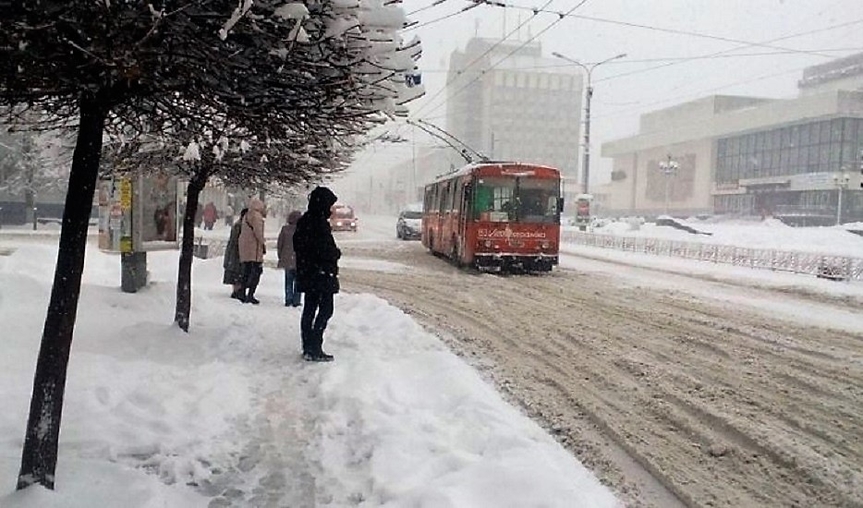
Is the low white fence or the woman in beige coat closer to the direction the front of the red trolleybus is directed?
the woman in beige coat

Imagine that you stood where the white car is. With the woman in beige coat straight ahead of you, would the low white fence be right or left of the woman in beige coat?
left

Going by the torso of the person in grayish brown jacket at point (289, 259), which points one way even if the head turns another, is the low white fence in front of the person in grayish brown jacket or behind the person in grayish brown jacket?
in front

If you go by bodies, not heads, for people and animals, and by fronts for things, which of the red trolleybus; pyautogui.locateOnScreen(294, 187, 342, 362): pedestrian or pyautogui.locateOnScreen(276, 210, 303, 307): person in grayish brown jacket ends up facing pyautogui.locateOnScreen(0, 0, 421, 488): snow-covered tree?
the red trolleybus

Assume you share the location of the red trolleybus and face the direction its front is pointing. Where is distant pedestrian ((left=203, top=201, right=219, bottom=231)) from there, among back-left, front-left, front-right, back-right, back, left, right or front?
back-right

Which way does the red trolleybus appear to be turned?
toward the camera

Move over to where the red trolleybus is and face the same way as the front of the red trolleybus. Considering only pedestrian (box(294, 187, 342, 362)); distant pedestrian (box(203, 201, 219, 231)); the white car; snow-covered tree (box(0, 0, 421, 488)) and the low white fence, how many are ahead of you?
2

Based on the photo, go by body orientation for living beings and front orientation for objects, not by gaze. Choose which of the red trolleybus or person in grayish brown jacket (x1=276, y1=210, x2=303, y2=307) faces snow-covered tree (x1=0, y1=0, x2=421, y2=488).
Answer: the red trolleybus

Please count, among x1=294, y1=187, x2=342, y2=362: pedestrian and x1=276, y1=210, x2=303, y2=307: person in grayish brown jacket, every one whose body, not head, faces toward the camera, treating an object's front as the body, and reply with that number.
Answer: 0

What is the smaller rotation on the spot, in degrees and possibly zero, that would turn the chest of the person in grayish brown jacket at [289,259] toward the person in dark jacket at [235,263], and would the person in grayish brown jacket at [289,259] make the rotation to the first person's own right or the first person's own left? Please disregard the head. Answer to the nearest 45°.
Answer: approximately 135° to the first person's own left

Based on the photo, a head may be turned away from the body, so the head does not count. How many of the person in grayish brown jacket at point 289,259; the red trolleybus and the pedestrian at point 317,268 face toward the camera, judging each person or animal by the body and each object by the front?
1
